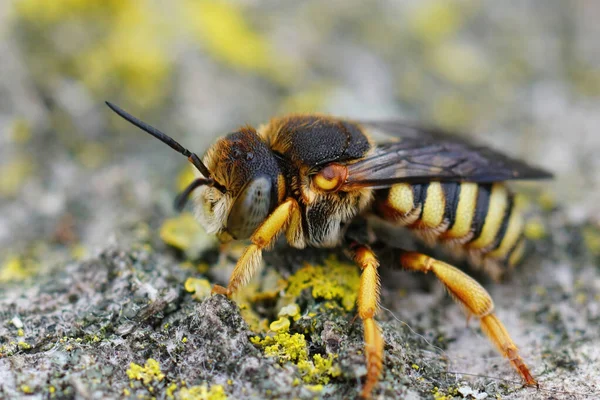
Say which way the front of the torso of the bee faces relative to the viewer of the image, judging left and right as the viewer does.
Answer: facing to the left of the viewer

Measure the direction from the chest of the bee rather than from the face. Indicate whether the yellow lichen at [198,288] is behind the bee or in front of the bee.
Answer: in front

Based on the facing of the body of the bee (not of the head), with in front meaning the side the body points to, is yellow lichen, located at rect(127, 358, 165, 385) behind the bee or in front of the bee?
in front

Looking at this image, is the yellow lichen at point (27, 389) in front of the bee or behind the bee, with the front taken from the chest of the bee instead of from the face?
in front

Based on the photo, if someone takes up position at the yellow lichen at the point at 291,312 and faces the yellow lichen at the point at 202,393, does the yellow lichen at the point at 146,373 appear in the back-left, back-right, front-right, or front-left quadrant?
front-right

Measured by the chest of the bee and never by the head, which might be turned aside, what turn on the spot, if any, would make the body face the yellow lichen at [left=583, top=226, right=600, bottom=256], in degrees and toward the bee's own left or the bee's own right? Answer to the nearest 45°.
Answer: approximately 135° to the bee's own right

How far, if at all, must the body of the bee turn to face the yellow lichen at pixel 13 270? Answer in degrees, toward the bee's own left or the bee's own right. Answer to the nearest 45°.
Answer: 0° — it already faces it

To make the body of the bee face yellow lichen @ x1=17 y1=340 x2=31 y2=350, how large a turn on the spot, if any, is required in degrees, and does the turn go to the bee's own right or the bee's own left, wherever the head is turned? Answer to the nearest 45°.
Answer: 0° — it already faces it
